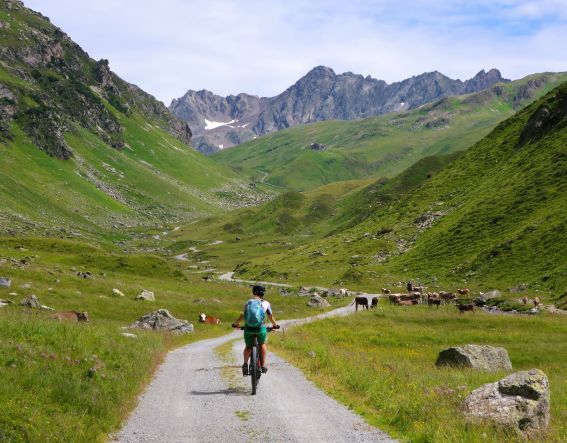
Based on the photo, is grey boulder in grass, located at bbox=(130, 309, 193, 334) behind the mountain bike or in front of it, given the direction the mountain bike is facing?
in front

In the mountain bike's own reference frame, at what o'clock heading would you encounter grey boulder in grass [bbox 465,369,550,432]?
The grey boulder in grass is roughly at 4 o'clock from the mountain bike.

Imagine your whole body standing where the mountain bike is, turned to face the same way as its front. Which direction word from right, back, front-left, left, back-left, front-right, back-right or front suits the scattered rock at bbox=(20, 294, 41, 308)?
front-left

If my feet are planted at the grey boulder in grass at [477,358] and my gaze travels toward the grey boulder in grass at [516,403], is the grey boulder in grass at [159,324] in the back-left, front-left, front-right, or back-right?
back-right

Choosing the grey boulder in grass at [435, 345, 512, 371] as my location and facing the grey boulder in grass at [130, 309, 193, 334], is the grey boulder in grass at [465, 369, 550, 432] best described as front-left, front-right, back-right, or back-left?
back-left

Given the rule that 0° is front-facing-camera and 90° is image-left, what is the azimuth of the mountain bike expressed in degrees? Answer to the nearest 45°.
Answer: approximately 180°

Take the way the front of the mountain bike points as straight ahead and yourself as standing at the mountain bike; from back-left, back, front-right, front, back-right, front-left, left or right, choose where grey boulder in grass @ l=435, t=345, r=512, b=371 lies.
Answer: front-right
